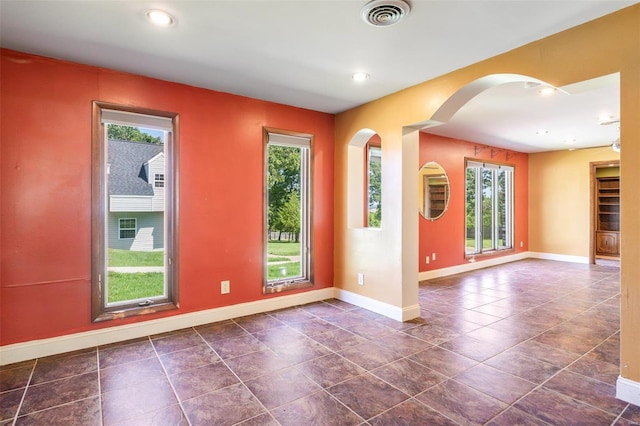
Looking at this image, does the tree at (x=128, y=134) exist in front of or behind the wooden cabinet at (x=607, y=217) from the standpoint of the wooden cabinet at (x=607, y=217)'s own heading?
in front

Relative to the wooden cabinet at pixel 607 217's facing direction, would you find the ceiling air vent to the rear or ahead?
ahead

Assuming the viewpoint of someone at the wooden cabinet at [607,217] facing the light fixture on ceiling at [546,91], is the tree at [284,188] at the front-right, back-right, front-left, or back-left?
front-right

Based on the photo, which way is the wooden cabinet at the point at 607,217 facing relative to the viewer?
toward the camera

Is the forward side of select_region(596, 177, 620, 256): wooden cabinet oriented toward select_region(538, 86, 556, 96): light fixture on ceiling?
yes

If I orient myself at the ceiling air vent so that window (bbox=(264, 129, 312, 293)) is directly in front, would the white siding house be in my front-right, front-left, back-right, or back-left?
front-left

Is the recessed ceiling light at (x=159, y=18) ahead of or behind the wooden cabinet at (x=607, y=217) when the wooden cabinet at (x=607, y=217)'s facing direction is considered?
ahead

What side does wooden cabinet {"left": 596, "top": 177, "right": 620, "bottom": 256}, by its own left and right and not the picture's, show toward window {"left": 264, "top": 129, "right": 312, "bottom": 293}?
front

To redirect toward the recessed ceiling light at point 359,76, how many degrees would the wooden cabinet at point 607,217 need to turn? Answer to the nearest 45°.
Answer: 0° — it already faces it

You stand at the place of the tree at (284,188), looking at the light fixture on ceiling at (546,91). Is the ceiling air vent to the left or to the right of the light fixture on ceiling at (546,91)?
right
